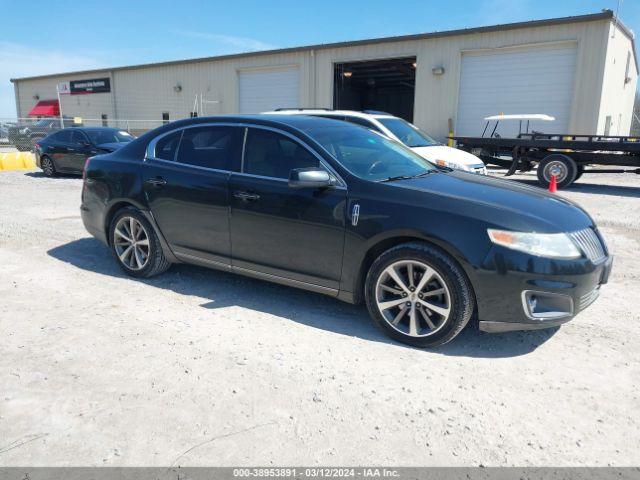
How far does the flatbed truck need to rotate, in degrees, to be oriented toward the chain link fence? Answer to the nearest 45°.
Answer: approximately 180°

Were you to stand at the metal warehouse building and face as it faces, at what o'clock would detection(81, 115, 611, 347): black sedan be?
The black sedan is roughly at 11 o'clock from the metal warehouse building.

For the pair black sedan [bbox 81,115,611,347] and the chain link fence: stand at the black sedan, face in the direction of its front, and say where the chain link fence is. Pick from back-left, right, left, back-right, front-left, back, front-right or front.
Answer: back

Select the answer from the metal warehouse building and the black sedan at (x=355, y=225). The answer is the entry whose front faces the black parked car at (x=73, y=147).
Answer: the metal warehouse building

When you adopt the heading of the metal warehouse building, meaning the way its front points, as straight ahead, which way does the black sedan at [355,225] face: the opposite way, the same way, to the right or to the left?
to the left

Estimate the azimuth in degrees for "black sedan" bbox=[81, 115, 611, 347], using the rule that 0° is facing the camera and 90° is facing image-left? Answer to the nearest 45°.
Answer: approximately 315°

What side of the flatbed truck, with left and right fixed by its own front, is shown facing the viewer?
right

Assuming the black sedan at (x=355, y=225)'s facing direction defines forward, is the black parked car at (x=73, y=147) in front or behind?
behind

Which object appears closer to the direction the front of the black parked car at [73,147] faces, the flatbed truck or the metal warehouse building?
the flatbed truck

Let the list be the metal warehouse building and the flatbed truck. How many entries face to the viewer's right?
1

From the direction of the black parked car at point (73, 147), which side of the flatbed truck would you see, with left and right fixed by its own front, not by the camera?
back
